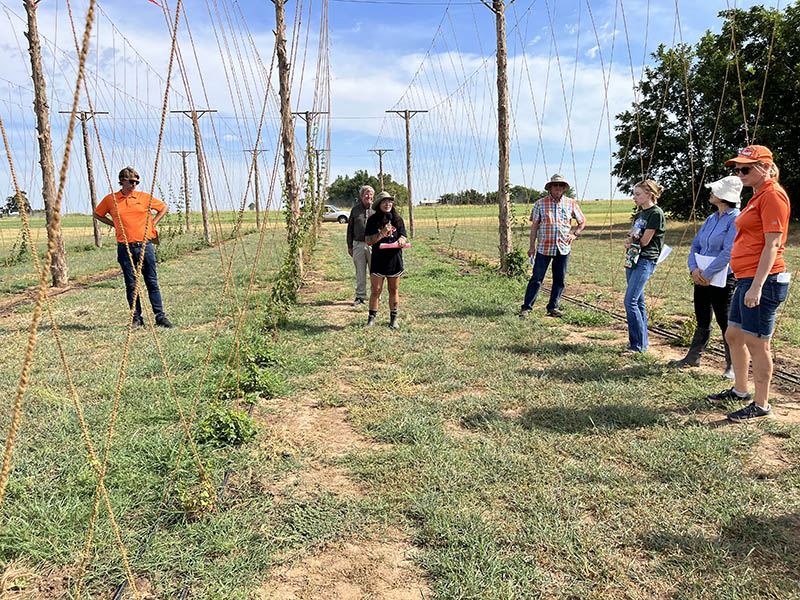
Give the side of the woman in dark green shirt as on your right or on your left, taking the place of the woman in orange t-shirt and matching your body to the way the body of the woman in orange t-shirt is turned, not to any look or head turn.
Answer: on your right

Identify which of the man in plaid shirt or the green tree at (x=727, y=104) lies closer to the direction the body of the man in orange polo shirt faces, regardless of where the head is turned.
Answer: the man in plaid shirt

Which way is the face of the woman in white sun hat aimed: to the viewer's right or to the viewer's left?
to the viewer's left

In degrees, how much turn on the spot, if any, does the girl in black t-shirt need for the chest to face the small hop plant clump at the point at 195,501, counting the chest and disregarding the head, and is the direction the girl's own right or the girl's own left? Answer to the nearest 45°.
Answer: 0° — they already face it

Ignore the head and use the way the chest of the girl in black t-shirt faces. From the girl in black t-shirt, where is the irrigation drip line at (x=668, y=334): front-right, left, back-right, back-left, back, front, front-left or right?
left

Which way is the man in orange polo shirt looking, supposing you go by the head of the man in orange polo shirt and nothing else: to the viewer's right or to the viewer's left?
to the viewer's right

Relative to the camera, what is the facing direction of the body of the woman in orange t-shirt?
to the viewer's left

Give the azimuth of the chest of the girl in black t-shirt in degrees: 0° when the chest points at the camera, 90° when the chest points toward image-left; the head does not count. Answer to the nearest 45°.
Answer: approximately 0°
